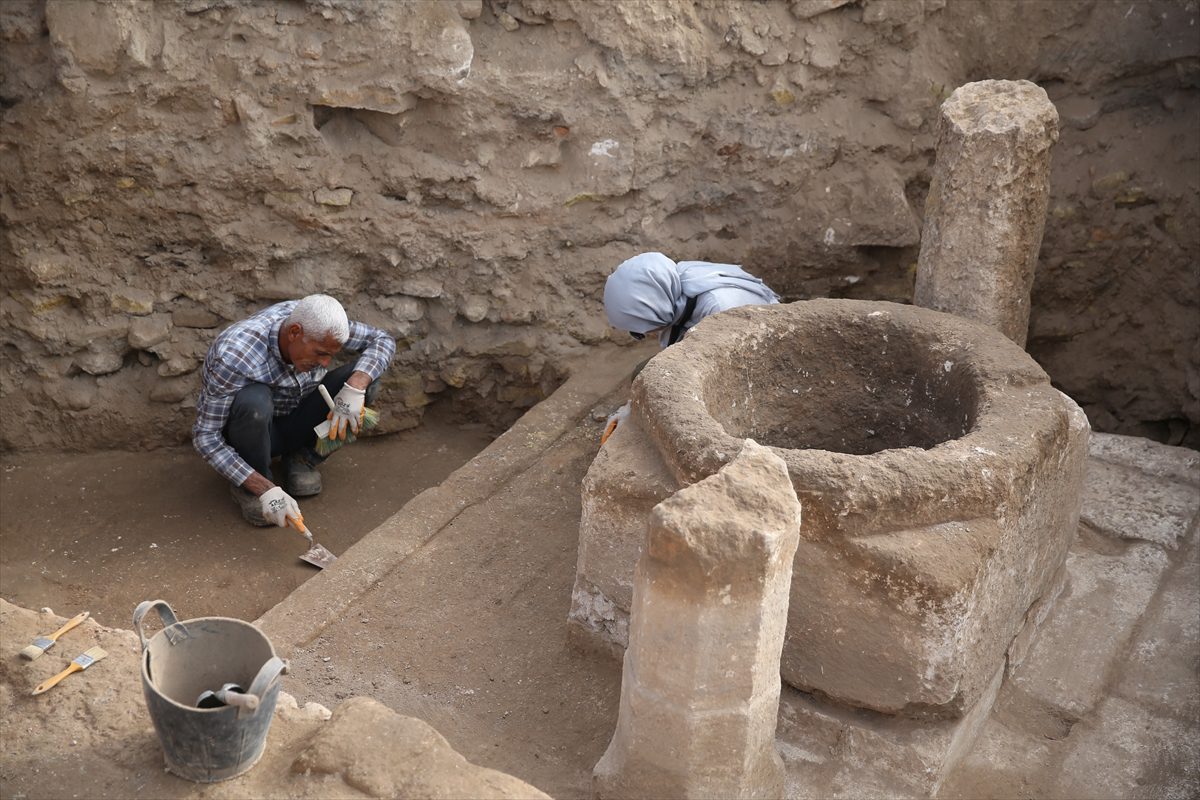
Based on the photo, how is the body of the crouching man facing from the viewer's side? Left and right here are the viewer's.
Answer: facing the viewer and to the right of the viewer

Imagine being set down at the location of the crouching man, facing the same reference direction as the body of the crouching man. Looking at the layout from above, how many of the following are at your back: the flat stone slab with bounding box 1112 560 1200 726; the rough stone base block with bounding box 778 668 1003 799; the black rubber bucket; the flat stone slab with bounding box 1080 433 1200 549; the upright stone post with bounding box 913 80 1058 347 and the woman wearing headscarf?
0

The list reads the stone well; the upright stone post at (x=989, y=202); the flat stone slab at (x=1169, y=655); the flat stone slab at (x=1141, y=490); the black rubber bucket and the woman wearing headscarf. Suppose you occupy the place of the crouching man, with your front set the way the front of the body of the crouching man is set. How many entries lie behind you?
0

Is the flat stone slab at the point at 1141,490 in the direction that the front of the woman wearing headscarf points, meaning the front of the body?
no

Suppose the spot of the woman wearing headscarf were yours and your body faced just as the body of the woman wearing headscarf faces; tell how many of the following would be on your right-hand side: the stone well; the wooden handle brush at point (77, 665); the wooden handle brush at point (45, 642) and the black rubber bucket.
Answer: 0

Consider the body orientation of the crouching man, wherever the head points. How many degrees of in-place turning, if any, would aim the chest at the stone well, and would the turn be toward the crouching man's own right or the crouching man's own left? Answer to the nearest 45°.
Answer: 0° — they already face it

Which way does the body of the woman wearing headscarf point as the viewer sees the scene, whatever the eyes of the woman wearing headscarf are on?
to the viewer's left

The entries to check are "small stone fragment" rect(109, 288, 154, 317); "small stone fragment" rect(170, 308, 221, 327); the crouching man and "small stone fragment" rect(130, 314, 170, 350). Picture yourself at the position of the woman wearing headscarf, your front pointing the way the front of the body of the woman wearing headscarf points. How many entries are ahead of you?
4

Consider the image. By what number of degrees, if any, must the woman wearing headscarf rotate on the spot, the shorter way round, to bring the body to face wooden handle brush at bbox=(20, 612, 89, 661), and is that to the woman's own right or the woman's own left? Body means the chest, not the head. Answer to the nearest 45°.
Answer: approximately 45° to the woman's own left

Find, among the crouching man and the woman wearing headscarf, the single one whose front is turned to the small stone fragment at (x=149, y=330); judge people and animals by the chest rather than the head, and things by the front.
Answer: the woman wearing headscarf

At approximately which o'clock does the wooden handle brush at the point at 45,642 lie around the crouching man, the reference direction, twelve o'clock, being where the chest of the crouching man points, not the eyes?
The wooden handle brush is roughly at 2 o'clock from the crouching man.

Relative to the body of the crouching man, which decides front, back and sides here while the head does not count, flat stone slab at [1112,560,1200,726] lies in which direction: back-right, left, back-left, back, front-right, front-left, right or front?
front

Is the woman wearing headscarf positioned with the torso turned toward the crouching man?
yes

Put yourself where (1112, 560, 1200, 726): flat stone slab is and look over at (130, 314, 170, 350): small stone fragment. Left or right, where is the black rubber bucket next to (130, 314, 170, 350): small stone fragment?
left
